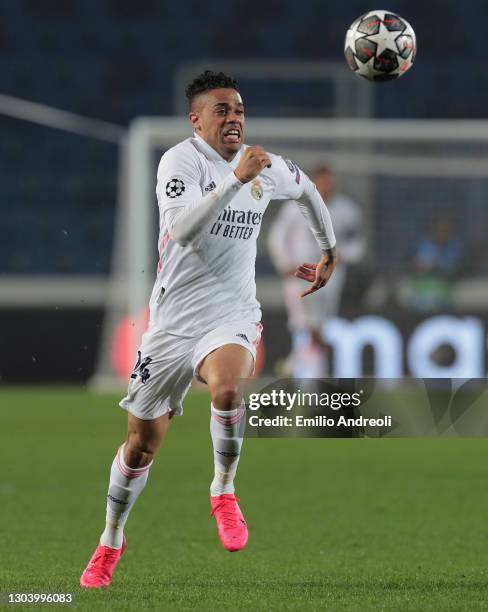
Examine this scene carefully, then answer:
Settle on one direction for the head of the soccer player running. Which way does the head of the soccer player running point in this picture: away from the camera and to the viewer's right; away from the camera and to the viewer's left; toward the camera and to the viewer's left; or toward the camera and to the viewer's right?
toward the camera and to the viewer's right

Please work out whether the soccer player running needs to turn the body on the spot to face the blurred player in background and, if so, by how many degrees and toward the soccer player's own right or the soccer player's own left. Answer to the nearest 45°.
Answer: approximately 135° to the soccer player's own left

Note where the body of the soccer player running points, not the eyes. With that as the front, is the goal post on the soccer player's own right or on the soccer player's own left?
on the soccer player's own left

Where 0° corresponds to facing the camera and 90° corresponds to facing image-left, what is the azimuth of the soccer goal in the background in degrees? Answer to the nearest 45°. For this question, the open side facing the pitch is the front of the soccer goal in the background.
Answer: approximately 0°

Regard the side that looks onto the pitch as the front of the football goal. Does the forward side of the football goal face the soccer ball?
yes

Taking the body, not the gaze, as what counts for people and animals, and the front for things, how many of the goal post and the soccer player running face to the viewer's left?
0

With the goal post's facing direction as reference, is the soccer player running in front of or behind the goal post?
in front
